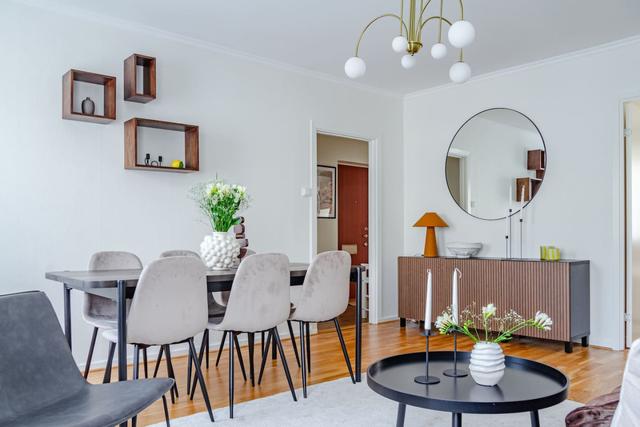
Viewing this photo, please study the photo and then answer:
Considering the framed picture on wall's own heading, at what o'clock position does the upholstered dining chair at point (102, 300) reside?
The upholstered dining chair is roughly at 2 o'clock from the framed picture on wall.

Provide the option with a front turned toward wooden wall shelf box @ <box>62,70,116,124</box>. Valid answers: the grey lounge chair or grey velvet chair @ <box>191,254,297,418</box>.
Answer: the grey velvet chair

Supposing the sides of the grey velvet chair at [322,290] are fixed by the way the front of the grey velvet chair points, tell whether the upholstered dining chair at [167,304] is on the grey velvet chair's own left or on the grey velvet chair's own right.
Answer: on the grey velvet chair's own left

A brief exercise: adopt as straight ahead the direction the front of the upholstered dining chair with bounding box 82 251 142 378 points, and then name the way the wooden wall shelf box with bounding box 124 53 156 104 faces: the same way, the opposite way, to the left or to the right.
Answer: the same way

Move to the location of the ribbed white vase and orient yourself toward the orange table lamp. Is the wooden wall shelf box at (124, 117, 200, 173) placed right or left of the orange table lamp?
left

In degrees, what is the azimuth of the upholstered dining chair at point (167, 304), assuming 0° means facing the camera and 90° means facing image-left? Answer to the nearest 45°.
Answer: approximately 135°

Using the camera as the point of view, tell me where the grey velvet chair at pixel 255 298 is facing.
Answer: facing away from the viewer and to the left of the viewer

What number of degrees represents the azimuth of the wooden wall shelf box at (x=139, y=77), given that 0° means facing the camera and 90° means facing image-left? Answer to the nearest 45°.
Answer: approximately 315°

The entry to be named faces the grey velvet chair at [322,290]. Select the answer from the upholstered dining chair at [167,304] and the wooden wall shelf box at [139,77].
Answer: the wooden wall shelf box

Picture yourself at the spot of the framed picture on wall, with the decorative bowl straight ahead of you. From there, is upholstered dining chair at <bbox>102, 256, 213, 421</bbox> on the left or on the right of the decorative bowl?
right

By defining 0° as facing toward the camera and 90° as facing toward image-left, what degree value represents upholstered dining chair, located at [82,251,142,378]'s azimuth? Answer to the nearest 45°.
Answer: approximately 315°

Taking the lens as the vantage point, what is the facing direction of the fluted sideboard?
facing the viewer and to the left of the viewer

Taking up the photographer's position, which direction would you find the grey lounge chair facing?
facing the viewer and to the right of the viewer

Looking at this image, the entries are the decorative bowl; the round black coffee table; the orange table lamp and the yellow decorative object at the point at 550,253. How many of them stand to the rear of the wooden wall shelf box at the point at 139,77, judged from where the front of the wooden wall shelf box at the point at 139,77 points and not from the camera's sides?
0

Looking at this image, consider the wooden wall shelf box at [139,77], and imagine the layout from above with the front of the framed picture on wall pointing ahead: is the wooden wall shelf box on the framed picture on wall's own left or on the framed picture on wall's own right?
on the framed picture on wall's own right

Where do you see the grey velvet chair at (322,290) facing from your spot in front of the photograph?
facing away from the viewer and to the left of the viewer

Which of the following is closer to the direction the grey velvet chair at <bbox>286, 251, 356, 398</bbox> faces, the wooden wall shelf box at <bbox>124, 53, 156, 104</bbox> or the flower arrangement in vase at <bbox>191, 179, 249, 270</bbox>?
the wooden wall shelf box

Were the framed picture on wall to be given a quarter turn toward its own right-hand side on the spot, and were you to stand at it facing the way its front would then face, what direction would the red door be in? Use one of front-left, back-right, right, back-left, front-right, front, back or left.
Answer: back

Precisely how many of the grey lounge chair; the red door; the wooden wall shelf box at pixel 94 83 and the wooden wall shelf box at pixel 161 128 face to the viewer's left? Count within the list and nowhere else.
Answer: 0
